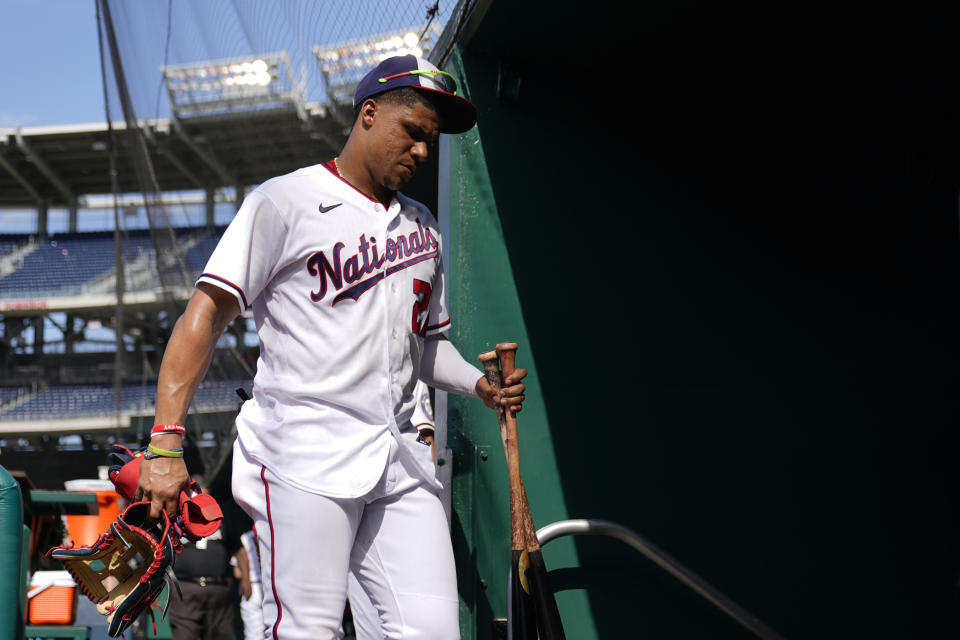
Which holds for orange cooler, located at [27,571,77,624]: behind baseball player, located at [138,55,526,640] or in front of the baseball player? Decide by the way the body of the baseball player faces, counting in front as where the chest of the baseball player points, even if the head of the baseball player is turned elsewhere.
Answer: behind

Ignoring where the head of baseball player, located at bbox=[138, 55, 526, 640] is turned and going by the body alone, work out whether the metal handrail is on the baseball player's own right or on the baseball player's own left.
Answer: on the baseball player's own left

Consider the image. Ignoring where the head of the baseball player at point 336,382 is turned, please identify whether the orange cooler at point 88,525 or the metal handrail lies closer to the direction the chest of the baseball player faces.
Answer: the metal handrail

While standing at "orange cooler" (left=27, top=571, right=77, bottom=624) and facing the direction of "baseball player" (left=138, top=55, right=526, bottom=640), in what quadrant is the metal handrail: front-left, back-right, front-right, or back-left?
front-left

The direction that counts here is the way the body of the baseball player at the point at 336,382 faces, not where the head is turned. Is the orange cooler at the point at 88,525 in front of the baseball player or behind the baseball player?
behind
